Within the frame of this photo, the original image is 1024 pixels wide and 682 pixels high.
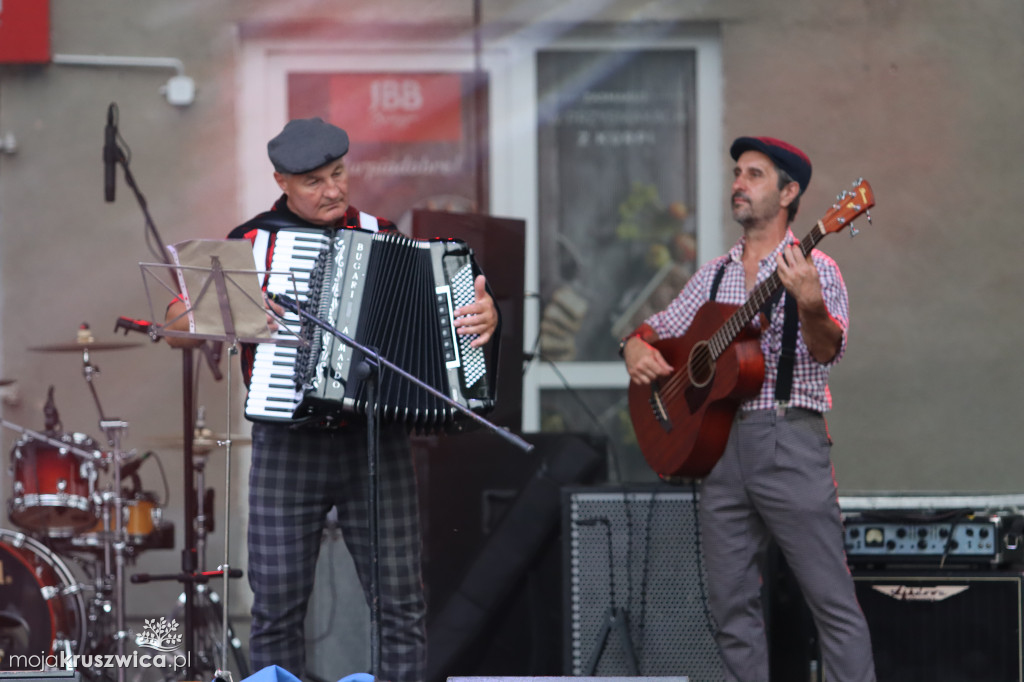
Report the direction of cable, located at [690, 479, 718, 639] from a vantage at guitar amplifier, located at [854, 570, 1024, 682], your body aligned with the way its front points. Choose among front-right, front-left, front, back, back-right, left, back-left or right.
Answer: right

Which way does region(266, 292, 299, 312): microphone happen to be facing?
to the viewer's left

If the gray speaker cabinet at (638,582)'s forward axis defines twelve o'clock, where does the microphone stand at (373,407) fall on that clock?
The microphone stand is roughly at 1 o'clock from the gray speaker cabinet.

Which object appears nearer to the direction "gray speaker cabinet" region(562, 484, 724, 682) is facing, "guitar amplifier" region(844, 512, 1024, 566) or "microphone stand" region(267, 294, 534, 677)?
the microphone stand

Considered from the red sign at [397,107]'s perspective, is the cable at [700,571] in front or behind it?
in front

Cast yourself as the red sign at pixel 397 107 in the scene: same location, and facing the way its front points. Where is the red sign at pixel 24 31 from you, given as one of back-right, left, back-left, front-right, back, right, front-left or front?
right

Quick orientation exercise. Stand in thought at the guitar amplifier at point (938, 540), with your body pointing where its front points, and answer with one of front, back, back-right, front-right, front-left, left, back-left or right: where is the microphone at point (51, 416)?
right

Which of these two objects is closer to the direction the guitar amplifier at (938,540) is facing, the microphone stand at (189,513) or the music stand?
the music stand

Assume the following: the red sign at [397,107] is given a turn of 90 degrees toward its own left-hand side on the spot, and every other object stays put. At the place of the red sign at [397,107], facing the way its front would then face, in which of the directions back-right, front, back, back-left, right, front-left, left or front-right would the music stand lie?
right

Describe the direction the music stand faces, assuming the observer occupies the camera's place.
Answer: facing away from the viewer

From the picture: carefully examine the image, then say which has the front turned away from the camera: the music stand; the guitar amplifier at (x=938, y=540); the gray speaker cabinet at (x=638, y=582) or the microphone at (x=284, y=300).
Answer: the music stand
